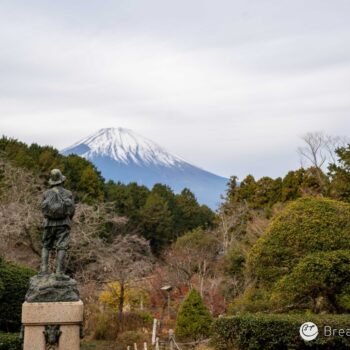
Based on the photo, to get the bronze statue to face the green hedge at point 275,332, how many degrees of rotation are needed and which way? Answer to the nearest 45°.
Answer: approximately 45° to its right

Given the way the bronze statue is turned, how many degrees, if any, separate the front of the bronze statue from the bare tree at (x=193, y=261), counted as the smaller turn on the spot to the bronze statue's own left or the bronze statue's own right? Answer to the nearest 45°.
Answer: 0° — it already faces it

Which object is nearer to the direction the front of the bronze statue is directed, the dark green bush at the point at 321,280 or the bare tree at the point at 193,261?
the bare tree

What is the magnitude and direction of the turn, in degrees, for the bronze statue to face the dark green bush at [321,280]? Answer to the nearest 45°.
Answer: approximately 45° to its right

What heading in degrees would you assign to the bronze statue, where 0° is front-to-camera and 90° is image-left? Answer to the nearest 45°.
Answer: approximately 180°

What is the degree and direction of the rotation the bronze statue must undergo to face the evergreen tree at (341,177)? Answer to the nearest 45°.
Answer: approximately 45° to its right

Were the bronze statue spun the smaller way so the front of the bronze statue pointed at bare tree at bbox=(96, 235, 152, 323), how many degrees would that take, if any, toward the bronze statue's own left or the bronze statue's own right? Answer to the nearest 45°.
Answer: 0° — it already faces it
